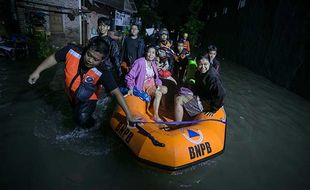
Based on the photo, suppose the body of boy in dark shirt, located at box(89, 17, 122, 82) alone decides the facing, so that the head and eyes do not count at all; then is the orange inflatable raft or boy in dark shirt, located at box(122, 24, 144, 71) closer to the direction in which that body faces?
the orange inflatable raft

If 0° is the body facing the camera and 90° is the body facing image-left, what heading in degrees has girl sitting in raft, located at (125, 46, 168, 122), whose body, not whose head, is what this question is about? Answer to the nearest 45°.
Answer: approximately 315°

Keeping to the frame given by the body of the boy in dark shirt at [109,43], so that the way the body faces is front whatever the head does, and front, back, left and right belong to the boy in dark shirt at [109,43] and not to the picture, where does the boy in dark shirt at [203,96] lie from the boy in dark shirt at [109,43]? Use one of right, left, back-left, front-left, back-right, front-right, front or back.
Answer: front-left

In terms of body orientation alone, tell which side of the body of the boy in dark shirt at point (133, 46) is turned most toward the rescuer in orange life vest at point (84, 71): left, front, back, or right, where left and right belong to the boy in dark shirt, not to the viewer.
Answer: front

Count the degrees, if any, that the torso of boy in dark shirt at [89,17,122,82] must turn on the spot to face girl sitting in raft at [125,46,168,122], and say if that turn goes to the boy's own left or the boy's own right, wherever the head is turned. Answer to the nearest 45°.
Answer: approximately 45° to the boy's own left

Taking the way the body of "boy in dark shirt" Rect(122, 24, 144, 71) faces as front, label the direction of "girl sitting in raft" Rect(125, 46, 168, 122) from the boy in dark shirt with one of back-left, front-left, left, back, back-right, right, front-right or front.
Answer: front

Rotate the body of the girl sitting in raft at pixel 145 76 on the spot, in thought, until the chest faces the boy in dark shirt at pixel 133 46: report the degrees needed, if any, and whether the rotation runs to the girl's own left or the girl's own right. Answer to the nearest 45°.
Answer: approximately 135° to the girl's own left

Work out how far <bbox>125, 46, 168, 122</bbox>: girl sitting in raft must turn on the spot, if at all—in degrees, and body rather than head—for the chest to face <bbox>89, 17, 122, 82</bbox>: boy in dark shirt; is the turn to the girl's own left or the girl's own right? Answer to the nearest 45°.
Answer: approximately 180°

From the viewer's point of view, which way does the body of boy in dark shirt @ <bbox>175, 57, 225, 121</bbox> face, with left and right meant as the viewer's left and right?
facing the viewer and to the left of the viewer

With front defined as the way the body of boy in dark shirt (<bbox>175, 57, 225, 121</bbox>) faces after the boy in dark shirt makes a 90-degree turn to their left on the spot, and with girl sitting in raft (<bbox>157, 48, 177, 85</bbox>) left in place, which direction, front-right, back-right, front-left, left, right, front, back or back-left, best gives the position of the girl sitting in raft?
back

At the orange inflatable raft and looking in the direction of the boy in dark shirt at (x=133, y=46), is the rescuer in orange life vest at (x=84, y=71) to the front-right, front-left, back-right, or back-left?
front-left

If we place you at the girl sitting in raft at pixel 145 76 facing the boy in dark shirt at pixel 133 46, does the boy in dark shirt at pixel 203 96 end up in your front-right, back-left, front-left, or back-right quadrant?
back-right

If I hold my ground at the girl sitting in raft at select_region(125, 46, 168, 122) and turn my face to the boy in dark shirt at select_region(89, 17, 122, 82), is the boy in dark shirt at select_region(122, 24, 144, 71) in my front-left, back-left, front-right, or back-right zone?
front-right

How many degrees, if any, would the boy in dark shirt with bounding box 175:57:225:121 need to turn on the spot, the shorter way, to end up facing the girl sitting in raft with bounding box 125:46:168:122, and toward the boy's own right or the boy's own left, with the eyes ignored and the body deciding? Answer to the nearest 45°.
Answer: approximately 45° to the boy's own right

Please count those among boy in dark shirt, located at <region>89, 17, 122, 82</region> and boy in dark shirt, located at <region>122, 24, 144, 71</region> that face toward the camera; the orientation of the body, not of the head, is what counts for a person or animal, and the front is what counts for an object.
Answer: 2

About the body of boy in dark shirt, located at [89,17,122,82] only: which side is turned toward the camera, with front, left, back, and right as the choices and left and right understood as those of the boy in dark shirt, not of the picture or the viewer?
front
